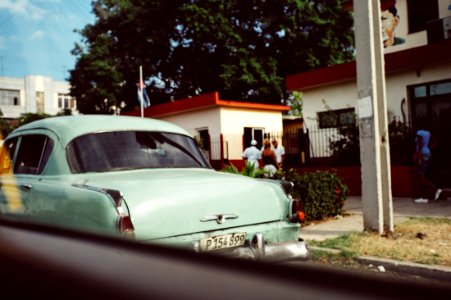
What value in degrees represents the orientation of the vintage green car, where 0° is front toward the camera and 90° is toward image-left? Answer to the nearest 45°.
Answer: approximately 135°

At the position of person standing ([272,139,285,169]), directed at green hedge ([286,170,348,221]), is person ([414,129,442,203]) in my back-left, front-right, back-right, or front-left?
front-left

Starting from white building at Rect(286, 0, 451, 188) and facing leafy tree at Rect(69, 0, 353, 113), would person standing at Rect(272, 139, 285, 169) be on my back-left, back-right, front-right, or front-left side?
front-left

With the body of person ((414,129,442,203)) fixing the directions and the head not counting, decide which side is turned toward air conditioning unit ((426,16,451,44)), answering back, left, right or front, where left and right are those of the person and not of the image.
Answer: right

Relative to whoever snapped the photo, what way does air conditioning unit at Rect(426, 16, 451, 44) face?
facing the viewer and to the left of the viewer

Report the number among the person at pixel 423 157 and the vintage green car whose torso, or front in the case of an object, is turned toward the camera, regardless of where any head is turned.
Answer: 0

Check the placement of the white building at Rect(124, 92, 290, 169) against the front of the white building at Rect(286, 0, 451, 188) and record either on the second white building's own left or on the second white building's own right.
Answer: on the second white building's own right

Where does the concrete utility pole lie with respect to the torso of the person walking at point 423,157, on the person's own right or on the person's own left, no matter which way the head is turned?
on the person's own left

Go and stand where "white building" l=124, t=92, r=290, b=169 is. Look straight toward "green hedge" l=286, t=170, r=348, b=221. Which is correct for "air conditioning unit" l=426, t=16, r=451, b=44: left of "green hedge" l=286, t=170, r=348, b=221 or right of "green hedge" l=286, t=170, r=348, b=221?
left

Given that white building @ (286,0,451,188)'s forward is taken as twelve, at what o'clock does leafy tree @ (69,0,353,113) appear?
The leafy tree is roughly at 3 o'clock from the white building.

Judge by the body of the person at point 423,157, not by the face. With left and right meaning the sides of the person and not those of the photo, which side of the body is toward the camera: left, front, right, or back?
left
